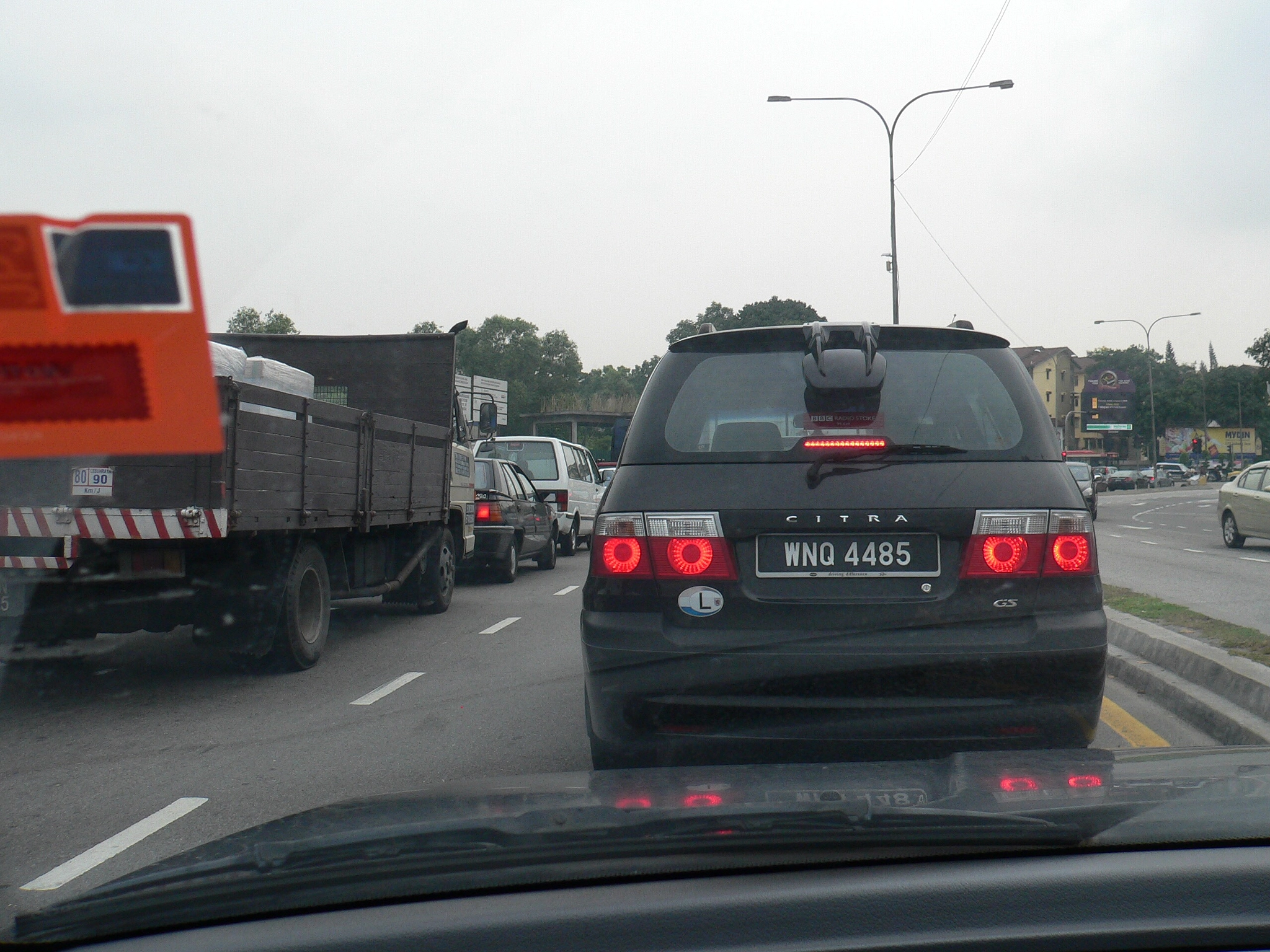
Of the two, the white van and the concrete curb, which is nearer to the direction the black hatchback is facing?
the white van

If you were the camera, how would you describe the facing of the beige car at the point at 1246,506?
facing the viewer and to the right of the viewer

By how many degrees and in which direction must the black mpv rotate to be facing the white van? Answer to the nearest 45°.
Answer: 0° — it already faces it

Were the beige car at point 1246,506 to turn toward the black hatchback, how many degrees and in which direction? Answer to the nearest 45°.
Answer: approximately 90° to its right

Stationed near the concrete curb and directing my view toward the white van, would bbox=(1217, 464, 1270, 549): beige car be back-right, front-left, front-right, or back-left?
front-right

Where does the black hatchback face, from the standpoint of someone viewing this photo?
facing away from the viewer and to the right of the viewer

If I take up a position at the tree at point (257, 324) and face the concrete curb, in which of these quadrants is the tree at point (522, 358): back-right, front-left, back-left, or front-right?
front-left

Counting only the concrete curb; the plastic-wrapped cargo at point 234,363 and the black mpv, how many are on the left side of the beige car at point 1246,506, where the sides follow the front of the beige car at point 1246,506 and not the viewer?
0

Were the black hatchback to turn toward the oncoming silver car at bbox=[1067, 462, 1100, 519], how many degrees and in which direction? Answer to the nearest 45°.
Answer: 0° — it already faces it

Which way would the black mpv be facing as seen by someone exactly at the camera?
facing away from the viewer

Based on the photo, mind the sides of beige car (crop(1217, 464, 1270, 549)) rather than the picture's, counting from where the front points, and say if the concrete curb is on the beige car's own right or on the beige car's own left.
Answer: on the beige car's own right

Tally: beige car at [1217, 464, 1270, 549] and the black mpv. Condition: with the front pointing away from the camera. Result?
1

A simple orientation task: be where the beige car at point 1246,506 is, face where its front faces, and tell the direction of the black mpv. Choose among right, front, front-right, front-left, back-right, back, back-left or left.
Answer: front-right

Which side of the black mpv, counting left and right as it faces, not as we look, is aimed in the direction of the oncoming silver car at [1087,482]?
front

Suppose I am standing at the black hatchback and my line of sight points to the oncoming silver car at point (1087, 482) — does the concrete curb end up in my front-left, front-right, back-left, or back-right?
back-right

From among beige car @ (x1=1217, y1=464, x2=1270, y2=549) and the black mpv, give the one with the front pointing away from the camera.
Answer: the black mpv

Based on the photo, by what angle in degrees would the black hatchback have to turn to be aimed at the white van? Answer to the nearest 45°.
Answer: approximately 45° to its left

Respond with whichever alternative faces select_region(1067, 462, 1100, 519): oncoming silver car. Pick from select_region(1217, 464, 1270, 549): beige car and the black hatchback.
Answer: the black hatchback
